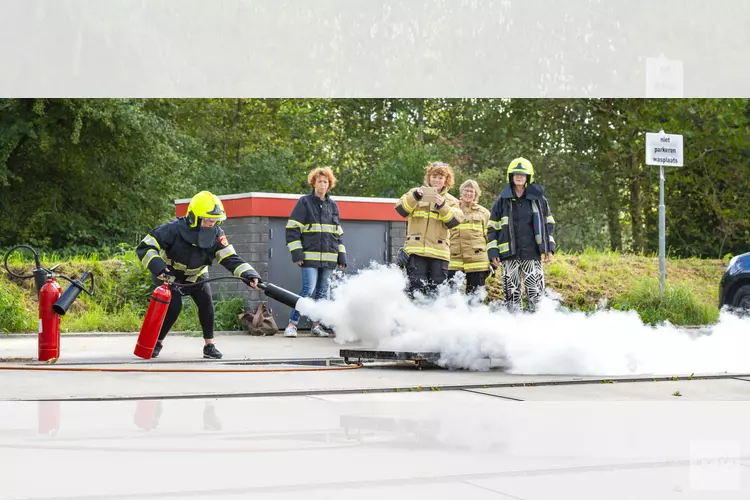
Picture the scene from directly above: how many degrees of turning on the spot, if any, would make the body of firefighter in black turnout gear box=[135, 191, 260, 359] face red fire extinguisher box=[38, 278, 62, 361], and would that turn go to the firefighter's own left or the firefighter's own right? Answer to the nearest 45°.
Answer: approximately 135° to the firefighter's own right

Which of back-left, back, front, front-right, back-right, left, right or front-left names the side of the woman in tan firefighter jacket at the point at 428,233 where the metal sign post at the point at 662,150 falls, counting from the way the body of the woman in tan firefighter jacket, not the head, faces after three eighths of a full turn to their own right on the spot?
right

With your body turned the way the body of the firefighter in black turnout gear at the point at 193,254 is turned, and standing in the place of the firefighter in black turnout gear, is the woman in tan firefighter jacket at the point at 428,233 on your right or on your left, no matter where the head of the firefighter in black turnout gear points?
on your left

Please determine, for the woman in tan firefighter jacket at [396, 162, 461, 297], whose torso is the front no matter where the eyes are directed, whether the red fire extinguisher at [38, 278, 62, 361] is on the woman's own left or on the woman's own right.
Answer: on the woman's own right

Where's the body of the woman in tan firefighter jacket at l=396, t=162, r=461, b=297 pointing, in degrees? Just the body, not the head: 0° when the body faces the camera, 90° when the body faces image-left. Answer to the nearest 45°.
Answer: approximately 0°

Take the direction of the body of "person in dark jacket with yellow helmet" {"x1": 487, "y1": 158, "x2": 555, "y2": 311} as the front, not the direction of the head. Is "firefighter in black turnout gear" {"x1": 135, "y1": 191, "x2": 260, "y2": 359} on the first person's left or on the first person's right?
on the first person's right

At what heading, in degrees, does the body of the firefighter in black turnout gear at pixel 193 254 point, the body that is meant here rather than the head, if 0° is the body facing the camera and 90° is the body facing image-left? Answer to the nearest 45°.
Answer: approximately 315°

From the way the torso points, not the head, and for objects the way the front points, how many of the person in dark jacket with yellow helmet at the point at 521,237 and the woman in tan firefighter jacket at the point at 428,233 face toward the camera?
2

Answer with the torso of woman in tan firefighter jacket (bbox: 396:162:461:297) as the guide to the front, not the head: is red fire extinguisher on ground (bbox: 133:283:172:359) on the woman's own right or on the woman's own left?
on the woman's own right
